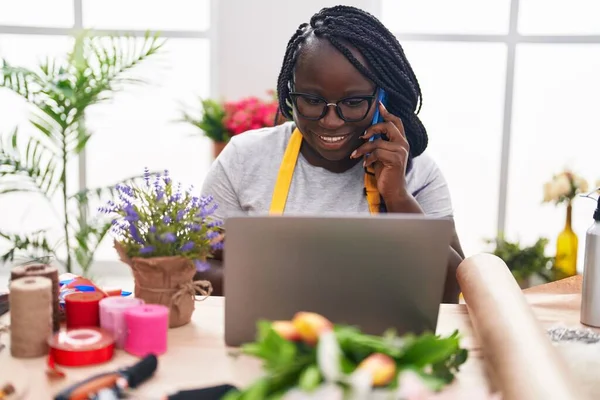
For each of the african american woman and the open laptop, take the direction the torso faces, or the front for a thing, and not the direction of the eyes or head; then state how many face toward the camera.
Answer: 1

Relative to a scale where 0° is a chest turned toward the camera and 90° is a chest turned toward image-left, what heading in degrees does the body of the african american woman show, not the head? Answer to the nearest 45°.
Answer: approximately 0°

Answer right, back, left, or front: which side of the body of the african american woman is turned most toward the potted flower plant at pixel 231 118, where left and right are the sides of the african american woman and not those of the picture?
back

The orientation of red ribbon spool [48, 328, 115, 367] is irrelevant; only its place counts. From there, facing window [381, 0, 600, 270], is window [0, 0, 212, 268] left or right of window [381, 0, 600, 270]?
left

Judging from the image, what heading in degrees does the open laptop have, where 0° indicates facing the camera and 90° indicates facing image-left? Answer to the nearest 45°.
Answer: approximately 180°

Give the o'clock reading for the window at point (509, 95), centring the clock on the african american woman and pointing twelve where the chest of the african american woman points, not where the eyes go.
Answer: The window is roughly at 7 o'clock from the african american woman.

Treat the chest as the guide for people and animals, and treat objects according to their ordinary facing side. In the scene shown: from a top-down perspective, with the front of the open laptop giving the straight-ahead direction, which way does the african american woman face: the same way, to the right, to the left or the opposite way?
the opposite way

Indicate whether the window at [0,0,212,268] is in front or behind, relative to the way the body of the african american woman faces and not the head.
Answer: behind

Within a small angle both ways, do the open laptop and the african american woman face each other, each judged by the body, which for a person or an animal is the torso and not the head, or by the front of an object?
yes
